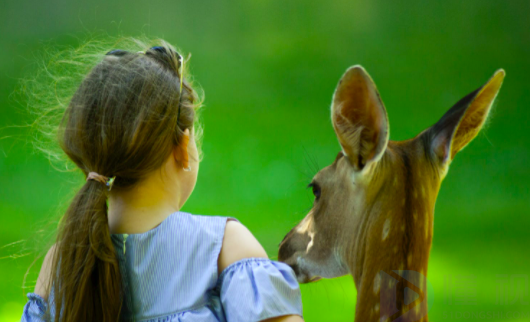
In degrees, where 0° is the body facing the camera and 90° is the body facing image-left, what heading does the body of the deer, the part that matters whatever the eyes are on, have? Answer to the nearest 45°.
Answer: approximately 135°

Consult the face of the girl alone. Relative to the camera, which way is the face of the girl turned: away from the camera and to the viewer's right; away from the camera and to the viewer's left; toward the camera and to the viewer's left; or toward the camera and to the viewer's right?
away from the camera and to the viewer's right
